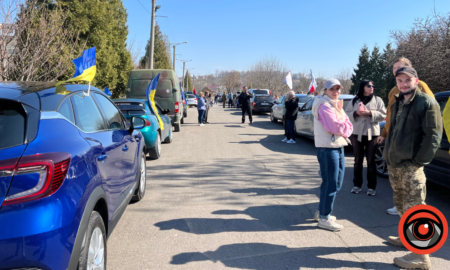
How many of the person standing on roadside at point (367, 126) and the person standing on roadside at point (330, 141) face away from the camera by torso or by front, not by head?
0

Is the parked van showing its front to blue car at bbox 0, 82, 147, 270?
no

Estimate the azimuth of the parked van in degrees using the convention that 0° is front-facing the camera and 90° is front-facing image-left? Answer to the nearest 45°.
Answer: approximately 180°

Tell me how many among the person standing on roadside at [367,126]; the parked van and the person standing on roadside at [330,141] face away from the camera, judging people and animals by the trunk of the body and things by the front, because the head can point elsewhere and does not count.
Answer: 1

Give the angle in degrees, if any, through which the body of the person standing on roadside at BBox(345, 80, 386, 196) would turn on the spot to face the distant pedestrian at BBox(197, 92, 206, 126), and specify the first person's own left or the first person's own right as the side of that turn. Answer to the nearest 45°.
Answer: approximately 135° to the first person's own right

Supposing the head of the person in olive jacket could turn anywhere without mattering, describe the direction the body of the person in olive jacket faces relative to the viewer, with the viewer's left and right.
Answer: facing the viewer and to the left of the viewer

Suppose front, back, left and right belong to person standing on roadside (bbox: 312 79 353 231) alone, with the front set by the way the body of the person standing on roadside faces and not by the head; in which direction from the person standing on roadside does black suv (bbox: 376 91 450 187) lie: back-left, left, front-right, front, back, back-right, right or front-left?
left

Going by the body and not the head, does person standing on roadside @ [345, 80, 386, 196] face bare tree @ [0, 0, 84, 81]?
no

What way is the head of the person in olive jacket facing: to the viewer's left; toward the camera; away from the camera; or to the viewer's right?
toward the camera

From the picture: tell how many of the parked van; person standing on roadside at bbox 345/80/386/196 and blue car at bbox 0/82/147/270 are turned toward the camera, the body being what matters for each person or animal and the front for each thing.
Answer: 1

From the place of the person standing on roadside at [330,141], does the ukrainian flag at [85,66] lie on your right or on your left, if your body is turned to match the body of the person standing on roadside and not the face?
on your right
